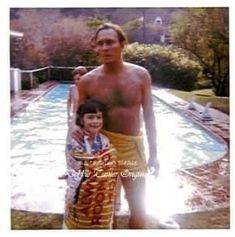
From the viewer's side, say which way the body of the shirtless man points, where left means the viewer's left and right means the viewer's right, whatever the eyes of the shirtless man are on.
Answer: facing the viewer
